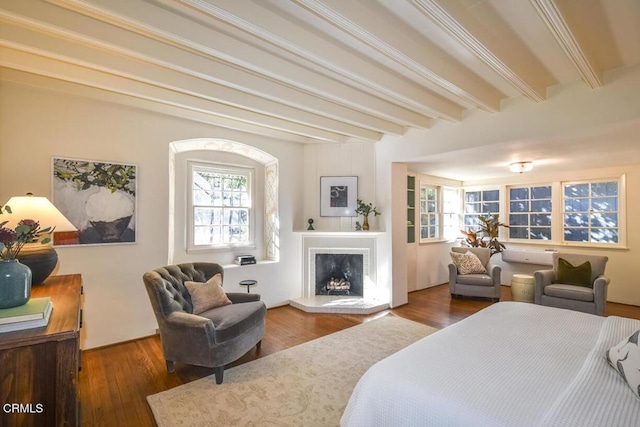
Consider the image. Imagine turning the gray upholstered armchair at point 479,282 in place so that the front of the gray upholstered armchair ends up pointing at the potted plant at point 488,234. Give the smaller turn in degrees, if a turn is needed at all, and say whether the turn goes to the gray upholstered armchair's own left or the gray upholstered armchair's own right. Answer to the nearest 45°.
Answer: approximately 180°

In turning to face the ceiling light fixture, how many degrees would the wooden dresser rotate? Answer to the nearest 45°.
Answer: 0° — it already faces it

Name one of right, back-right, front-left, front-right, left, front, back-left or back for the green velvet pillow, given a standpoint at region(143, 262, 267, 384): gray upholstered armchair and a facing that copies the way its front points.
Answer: front-left

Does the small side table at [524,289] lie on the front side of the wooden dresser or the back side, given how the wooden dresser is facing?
on the front side

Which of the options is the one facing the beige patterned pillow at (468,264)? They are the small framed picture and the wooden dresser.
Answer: the wooden dresser

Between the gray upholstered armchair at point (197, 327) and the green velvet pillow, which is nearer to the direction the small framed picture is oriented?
the gray upholstered armchair

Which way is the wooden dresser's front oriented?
to the viewer's right

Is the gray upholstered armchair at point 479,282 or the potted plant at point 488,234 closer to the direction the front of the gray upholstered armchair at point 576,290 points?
the gray upholstered armchair

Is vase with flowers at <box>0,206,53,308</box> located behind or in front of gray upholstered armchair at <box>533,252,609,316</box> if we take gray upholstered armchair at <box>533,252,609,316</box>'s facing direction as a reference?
in front

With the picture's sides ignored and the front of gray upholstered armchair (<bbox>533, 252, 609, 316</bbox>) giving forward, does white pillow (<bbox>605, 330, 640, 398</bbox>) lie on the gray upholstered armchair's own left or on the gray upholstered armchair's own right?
on the gray upholstered armchair's own left

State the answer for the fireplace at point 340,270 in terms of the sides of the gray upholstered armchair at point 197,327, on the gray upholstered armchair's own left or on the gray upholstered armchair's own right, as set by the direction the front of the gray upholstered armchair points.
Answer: on the gray upholstered armchair's own left

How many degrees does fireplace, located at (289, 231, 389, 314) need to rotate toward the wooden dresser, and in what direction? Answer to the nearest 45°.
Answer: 0° — it already faces it

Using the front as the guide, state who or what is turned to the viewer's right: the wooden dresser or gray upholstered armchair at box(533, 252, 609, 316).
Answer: the wooden dresser

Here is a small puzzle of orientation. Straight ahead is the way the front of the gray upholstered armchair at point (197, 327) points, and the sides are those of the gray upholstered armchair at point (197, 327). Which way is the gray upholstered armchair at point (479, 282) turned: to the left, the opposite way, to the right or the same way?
to the right

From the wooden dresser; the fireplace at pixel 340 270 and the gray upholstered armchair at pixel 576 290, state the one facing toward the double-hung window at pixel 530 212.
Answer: the wooden dresser
